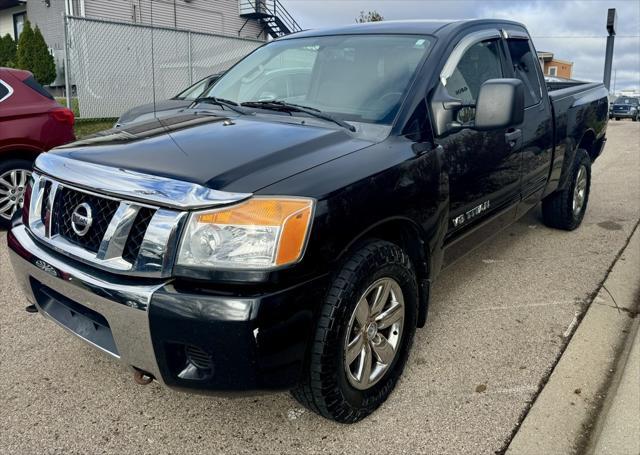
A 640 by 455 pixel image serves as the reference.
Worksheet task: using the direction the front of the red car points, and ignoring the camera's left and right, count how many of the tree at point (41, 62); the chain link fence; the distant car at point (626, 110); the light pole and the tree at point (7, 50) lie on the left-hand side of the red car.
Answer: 0

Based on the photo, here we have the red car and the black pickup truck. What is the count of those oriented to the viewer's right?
0

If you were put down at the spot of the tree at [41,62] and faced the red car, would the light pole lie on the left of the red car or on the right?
left

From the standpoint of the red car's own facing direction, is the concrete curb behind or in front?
behind

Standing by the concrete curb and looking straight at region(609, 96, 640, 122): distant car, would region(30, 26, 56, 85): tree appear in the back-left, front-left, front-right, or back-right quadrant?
front-left

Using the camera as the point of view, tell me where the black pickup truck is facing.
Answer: facing the viewer and to the left of the viewer

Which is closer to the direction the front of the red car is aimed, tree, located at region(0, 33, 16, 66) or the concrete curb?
the tree

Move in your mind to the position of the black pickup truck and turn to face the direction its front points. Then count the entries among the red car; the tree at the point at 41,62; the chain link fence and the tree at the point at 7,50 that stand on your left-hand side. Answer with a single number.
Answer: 0

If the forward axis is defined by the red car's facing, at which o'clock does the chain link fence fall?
The chain link fence is roughly at 2 o'clock from the red car.

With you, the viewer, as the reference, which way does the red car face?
facing away from the viewer and to the left of the viewer

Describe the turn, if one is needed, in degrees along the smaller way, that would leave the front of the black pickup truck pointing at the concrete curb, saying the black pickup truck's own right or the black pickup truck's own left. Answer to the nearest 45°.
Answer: approximately 135° to the black pickup truck's own left

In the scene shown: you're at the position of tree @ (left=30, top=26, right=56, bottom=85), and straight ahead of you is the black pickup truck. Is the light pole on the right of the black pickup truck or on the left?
left

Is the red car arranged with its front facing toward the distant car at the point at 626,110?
no

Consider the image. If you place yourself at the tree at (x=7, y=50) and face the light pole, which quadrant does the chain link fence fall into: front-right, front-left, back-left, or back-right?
front-right

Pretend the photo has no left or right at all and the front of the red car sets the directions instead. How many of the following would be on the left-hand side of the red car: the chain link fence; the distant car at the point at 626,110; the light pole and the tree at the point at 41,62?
0

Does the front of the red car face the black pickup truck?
no
